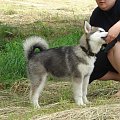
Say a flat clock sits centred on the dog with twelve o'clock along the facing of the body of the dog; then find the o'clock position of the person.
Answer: The person is roughly at 11 o'clock from the dog.

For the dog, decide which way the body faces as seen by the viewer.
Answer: to the viewer's right
